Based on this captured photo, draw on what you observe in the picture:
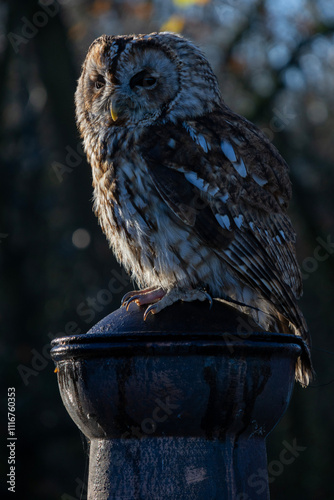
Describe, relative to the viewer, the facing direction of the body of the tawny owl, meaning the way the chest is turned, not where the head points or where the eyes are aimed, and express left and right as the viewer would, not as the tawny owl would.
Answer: facing the viewer and to the left of the viewer
